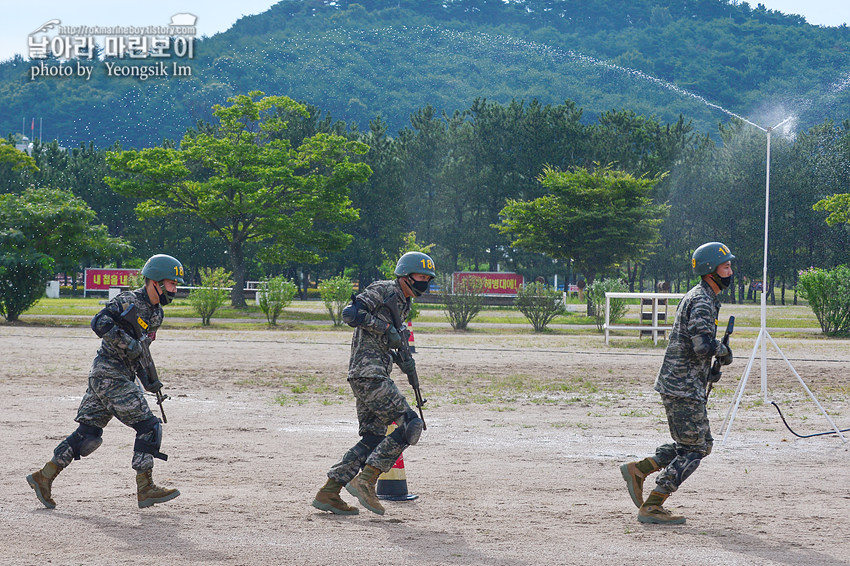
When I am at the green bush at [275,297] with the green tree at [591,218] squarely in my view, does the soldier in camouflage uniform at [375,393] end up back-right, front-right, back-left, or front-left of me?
back-right

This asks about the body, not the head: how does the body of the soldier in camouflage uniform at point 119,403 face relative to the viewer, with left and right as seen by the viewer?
facing to the right of the viewer

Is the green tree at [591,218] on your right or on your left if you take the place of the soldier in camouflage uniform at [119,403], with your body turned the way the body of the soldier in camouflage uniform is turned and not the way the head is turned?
on your left

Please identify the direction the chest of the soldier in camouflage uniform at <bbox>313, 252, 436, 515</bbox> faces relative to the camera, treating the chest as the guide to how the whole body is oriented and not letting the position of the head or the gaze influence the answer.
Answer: to the viewer's right

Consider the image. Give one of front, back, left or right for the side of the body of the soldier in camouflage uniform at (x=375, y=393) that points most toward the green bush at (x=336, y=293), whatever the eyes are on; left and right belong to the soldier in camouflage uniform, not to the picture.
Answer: left

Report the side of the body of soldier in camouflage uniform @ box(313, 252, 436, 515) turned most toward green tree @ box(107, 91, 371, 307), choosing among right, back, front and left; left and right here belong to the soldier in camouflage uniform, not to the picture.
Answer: left

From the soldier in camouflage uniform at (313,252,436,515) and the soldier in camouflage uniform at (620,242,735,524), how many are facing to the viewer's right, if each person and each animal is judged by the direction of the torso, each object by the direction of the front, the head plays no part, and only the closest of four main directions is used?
2

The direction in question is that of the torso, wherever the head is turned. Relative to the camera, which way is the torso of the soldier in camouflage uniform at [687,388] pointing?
to the viewer's right

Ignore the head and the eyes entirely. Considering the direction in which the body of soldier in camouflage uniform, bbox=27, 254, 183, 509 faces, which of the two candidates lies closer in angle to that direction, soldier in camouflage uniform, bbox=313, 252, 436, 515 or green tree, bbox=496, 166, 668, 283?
the soldier in camouflage uniform

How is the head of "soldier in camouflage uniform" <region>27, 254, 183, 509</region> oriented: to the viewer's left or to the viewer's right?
to the viewer's right

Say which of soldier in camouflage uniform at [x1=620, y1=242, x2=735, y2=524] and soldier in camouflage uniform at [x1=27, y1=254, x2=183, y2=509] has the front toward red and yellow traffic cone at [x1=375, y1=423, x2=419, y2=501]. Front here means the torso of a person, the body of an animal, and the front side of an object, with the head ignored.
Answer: soldier in camouflage uniform at [x1=27, y1=254, x2=183, y2=509]

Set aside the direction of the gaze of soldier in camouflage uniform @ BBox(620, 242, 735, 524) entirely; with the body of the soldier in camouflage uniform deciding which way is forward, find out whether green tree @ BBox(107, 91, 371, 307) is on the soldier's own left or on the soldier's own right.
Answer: on the soldier's own left

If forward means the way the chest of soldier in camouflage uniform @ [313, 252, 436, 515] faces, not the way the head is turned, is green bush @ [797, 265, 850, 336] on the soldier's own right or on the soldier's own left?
on the soldier's own left
